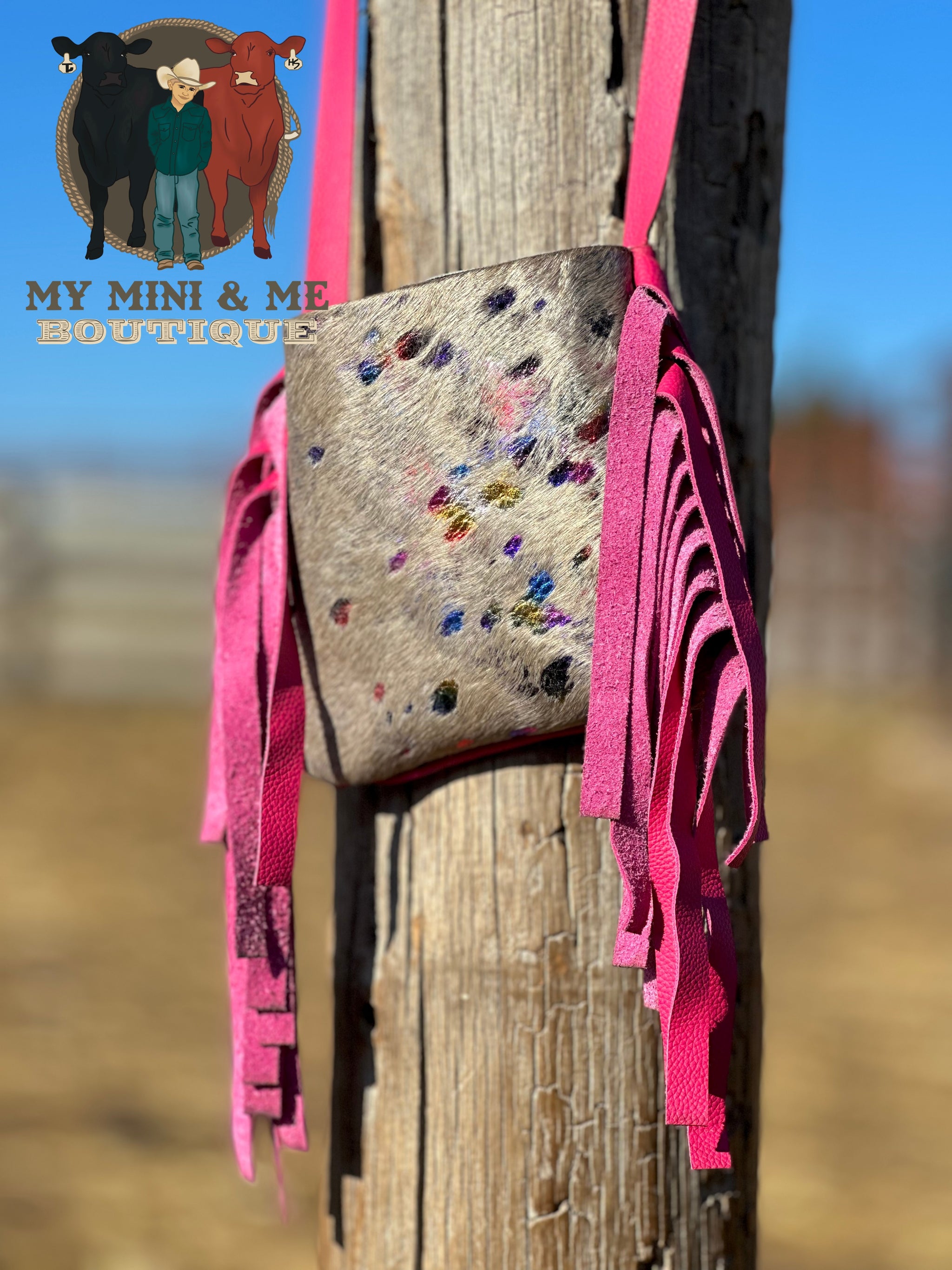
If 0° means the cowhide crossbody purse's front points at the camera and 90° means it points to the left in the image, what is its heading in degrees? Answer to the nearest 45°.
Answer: approximately 45°
